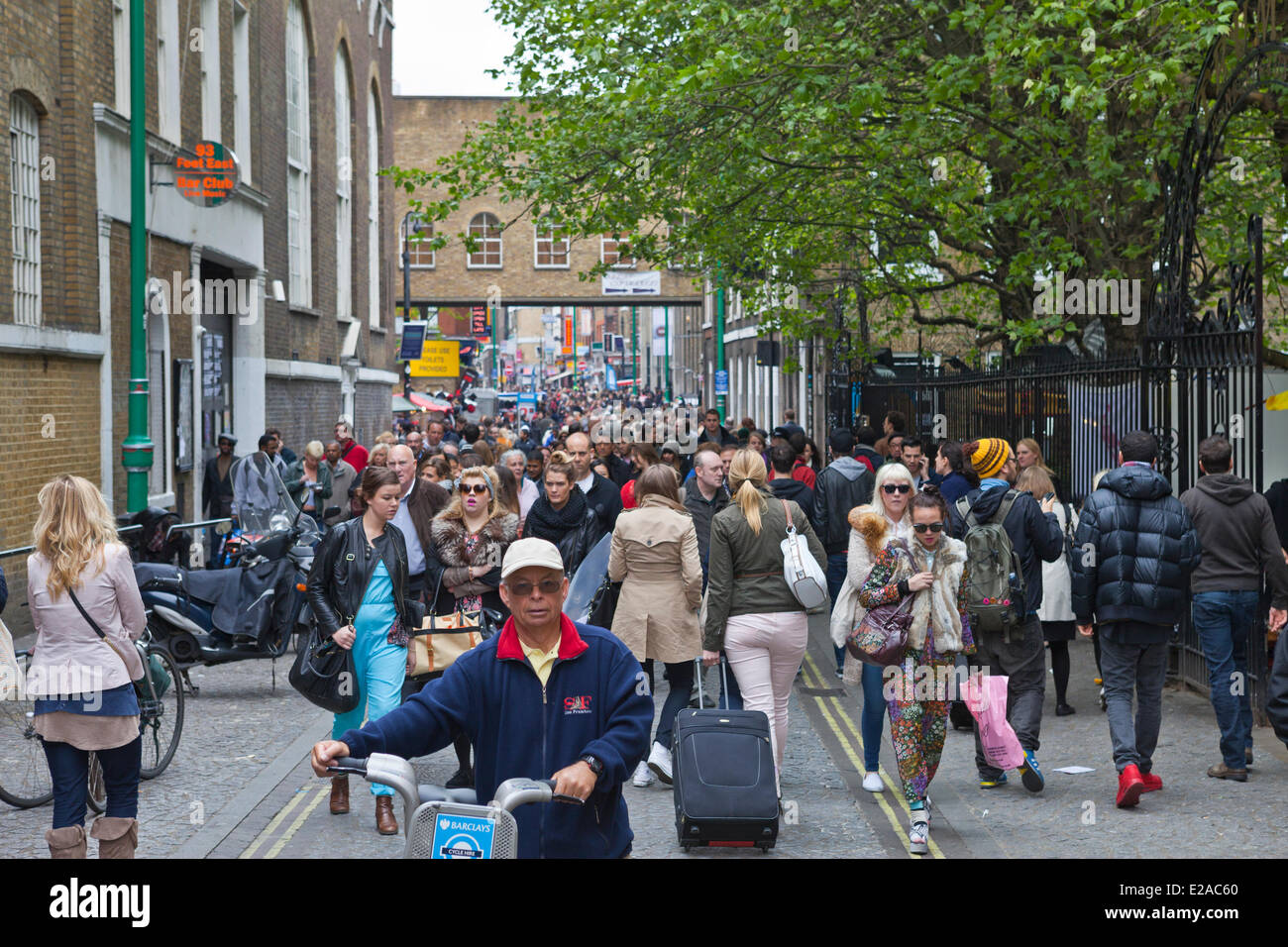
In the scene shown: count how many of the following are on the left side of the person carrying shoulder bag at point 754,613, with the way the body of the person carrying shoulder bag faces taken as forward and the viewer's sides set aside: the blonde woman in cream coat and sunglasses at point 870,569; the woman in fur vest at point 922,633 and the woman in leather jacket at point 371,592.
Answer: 1

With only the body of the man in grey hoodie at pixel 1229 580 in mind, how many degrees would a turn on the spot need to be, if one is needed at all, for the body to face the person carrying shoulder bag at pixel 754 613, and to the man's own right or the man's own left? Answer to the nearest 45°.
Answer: approximately 135° to the man's own left

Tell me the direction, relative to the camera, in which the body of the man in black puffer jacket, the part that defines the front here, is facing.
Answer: away from the camera

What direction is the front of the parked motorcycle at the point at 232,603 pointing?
to the viewer's right

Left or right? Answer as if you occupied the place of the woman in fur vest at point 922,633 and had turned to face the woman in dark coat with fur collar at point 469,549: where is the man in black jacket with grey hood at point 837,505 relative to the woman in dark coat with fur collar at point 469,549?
right

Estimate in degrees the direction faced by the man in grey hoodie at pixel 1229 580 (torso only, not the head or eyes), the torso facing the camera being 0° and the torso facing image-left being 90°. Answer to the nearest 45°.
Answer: approximately 180°

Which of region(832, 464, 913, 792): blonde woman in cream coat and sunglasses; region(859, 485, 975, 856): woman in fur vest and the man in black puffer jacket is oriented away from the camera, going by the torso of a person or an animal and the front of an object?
the man in black puffer jacket

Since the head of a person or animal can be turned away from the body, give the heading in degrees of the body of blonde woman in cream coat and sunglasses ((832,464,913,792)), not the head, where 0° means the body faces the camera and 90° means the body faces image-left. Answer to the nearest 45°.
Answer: approximately 0°

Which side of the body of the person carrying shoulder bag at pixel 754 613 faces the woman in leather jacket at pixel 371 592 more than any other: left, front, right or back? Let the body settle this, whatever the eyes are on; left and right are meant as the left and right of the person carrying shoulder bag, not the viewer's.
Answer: left

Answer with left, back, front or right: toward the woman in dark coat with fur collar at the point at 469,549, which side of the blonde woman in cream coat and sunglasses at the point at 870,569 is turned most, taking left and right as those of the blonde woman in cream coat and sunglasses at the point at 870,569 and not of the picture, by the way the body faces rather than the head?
right

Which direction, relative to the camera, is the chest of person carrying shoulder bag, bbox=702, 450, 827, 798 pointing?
away from the camera

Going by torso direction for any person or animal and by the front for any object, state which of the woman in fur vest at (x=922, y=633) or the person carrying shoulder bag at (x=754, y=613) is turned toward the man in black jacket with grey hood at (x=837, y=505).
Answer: the person carrying shoulder bag
